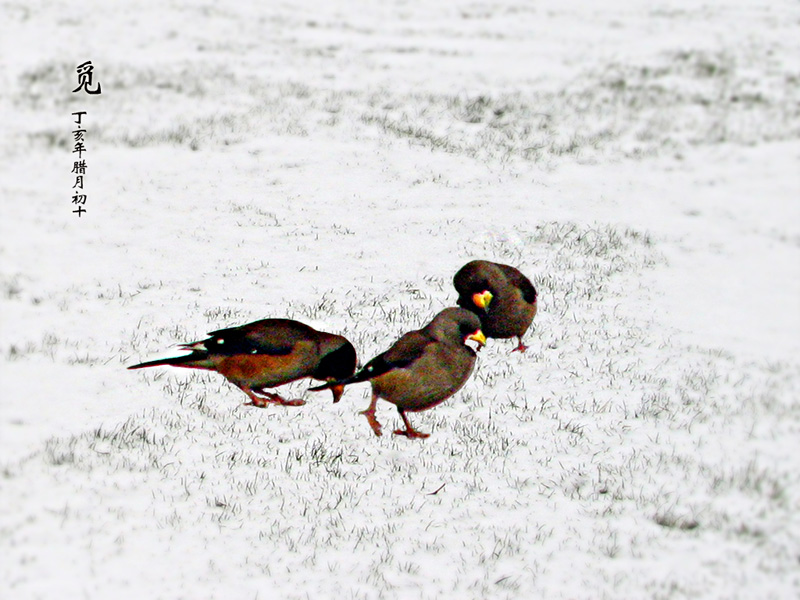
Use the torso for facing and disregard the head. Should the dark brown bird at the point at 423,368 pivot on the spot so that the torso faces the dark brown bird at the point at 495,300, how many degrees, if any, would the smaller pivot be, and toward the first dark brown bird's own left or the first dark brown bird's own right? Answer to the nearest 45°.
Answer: approximately 90° to the first dark brown bird's own left

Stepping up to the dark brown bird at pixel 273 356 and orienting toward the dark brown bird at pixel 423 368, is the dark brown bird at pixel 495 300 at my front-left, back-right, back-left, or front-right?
front-left

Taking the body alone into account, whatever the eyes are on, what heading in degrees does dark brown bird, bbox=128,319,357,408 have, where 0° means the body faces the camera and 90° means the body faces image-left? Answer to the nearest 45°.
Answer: approximately 270°

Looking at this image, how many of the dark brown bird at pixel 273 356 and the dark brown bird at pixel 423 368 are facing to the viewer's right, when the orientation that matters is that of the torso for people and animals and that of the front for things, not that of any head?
2

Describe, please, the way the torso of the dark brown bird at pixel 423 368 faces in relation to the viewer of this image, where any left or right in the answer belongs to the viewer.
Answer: facing to the right of the viewer

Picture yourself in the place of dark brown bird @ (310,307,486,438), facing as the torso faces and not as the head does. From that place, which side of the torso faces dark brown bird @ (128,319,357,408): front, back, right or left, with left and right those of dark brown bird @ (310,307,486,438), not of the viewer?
back

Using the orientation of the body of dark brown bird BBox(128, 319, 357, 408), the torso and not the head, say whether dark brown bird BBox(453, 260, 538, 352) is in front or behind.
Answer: in front

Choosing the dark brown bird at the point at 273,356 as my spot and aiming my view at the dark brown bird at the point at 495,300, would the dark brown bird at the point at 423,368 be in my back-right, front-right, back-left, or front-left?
front-right

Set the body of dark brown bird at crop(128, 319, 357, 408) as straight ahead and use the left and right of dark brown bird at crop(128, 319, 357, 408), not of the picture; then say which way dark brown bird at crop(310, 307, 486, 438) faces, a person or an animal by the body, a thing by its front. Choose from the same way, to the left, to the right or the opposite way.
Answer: the same way
